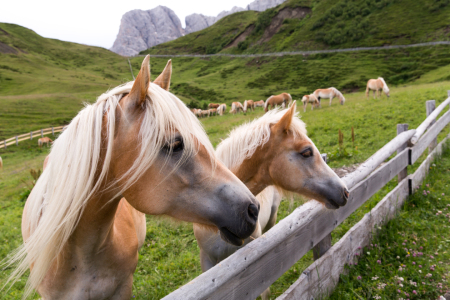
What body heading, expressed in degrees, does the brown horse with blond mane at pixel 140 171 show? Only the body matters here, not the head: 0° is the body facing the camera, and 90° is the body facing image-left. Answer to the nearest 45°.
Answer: approximately 315°

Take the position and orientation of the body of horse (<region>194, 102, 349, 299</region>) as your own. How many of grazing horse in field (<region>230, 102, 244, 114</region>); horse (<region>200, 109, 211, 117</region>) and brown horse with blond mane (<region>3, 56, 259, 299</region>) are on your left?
2

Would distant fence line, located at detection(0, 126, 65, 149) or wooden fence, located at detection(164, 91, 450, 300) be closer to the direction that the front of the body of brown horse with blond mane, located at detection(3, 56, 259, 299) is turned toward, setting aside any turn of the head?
the wooden fence

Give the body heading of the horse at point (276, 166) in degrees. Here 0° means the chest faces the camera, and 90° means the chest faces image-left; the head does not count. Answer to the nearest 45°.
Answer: approximately 270°

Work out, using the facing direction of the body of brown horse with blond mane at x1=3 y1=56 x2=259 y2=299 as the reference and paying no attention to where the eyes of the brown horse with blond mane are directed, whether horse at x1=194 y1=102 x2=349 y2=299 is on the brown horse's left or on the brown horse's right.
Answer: on the brown horse's left

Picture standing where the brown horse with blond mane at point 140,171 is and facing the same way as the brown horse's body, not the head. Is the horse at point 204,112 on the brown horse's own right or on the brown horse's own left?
on the brown horse's own left

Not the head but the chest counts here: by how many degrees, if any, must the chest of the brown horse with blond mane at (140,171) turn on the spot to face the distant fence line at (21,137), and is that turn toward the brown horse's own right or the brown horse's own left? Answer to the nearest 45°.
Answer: approximately 135° to the brown horse's own left
